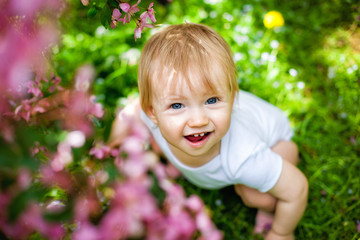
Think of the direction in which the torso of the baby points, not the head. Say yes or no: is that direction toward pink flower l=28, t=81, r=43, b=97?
no

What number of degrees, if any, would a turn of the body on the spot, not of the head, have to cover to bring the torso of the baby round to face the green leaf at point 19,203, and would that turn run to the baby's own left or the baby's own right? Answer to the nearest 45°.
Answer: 0° — they already face it

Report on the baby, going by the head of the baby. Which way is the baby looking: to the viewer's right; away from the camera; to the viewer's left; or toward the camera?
toward the camera

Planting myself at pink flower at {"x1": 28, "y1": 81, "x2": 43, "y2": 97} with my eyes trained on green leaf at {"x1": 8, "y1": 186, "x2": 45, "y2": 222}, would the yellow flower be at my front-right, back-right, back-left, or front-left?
back-left

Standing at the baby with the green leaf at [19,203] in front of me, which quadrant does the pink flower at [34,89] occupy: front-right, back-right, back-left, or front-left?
front-right

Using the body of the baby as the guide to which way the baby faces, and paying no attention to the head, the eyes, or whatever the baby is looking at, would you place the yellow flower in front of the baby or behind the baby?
behind

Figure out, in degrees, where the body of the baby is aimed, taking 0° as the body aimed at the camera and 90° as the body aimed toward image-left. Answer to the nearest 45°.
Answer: approximately 45°
